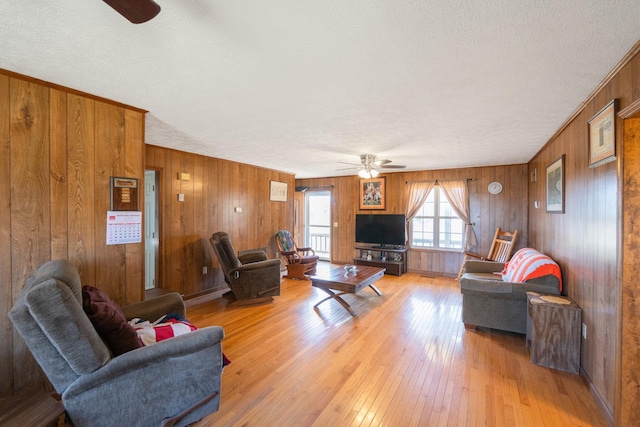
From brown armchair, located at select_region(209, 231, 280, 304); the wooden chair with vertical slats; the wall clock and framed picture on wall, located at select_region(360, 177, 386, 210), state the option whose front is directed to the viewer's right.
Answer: the brown armchair

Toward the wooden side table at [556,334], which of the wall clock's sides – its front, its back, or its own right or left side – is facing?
front

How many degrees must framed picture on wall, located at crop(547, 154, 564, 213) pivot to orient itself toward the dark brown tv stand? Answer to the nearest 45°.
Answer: approximately 45° to its right

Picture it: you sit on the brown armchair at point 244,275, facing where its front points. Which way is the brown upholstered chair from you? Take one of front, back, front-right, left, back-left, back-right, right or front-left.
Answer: front-left

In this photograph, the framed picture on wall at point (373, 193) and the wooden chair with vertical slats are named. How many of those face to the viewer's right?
0

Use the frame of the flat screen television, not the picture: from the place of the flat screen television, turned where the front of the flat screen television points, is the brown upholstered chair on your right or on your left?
on your right

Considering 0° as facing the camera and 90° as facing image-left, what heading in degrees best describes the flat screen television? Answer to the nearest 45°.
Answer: approximately 0°

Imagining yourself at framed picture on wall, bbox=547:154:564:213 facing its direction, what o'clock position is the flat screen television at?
The flat screen television is roughly at 1 o'clock from the framed picture on wall.

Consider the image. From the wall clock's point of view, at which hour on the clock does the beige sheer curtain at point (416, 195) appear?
The beige sheer curtain is roughly at 3 o'clock from the wall clock.

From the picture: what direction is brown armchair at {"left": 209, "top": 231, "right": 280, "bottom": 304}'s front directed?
to the viewer's right

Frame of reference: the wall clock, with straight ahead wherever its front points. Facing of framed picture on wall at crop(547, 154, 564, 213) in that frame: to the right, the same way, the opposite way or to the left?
to the right

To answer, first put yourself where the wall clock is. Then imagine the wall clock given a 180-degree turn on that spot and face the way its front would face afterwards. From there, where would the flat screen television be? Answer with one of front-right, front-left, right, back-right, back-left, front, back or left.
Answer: left

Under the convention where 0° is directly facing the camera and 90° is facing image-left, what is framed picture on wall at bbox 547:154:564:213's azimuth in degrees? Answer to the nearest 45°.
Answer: approximately 90°

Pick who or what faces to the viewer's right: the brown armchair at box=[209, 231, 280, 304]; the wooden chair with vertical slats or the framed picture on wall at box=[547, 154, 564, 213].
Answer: the brown armchair
